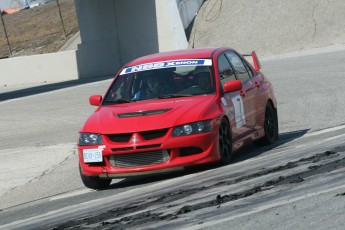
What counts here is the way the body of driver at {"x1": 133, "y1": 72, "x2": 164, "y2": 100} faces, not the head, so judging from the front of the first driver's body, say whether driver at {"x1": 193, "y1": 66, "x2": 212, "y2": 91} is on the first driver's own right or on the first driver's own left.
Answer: on the first driver's own left

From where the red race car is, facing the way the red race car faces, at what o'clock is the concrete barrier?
The concrete barrier is roughly at 4 o'clock from the red race car.

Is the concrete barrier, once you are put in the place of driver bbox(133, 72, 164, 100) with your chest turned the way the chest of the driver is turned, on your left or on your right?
on your right

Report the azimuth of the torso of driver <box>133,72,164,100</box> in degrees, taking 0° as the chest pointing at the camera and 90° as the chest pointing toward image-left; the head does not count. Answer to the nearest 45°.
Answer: approximately 45°

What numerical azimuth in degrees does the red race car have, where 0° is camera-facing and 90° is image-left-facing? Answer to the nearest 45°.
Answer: approximately 45°
